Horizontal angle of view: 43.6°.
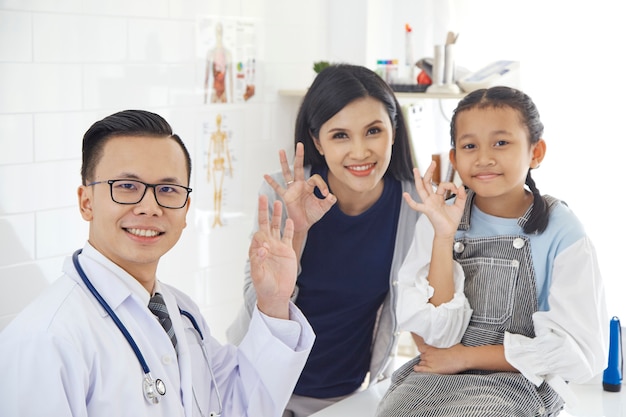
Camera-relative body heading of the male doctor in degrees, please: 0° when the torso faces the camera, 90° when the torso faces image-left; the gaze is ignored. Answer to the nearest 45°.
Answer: approximately 315°

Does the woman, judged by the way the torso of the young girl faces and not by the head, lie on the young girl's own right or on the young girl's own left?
on the young girl's own right

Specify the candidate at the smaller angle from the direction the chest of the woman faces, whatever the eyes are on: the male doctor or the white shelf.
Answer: the male doctor

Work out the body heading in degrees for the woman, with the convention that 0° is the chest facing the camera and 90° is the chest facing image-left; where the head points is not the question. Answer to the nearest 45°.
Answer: approximately 0°

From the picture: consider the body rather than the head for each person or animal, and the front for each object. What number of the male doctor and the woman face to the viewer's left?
0

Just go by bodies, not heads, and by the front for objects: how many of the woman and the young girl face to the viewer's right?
0

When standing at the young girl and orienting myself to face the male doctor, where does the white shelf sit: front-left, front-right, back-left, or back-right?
back-right

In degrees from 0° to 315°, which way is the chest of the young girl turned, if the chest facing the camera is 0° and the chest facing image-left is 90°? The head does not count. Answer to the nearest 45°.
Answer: approximately 45°

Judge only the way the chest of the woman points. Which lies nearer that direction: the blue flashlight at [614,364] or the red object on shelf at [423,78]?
the blue flashlight
